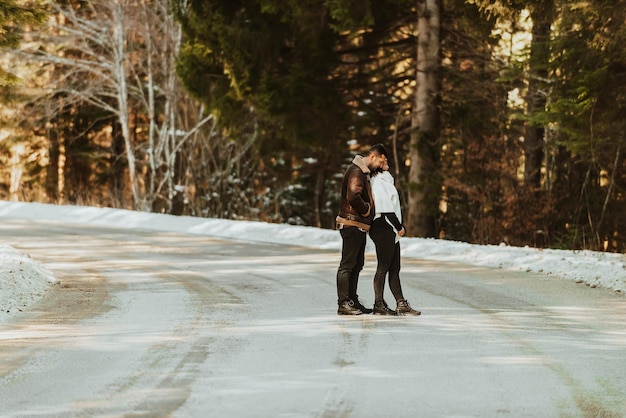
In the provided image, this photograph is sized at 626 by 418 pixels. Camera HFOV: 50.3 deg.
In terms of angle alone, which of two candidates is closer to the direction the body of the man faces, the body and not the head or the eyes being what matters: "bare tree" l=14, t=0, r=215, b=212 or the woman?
the woman

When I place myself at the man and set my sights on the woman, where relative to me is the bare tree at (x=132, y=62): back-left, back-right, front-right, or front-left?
back-left

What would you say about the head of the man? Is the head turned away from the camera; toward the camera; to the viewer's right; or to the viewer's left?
to the viewer's right

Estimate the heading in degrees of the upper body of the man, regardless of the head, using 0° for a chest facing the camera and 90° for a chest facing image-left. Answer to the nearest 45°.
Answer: approximately 270°

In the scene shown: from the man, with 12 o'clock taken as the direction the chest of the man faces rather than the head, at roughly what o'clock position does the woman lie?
The woman is roughly at 12 o'clock from the man.
